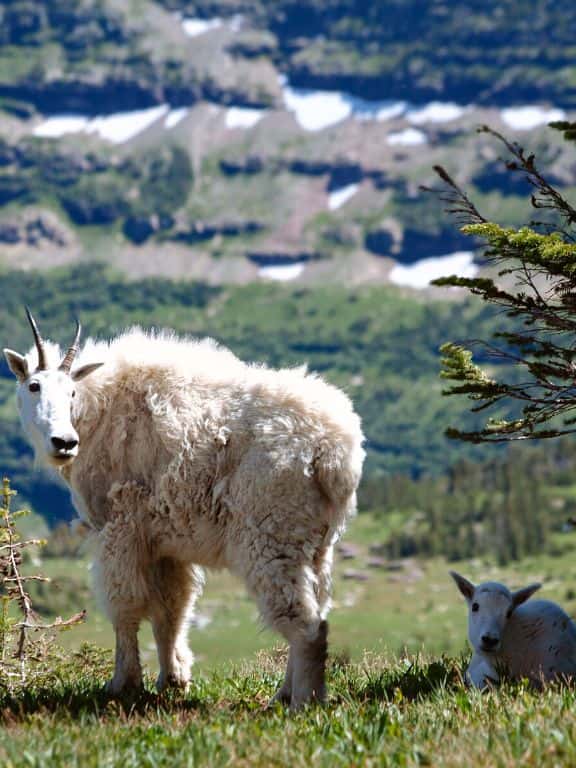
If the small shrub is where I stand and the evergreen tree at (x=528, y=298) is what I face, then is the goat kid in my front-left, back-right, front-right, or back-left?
front-right

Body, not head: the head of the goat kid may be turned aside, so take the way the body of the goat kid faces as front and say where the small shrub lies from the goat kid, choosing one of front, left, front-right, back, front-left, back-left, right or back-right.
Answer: front-right

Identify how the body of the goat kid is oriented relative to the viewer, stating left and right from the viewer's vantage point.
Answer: facing the viewer and to the left of the viewer

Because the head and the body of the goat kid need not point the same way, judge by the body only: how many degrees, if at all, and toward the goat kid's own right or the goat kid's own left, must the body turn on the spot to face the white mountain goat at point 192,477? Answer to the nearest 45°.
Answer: approximately 45° to the goat kid's own right
